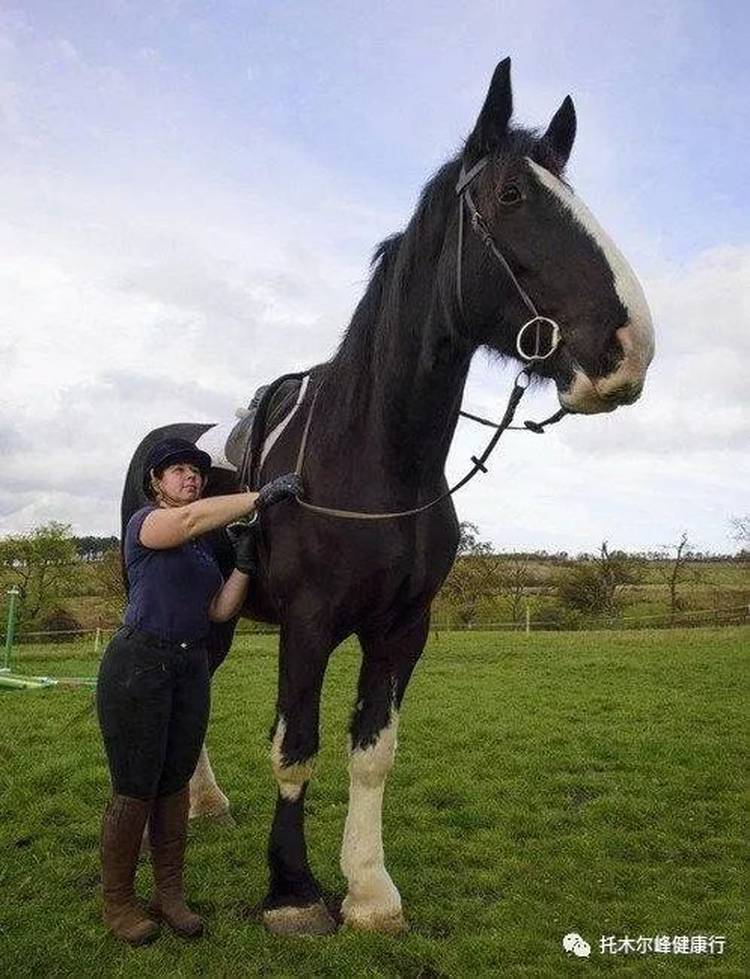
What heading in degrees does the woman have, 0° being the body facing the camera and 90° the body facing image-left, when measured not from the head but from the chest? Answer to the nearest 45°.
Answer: approximately 315°

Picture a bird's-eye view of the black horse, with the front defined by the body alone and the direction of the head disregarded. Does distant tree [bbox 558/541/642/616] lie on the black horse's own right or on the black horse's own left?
on the black horse's own left

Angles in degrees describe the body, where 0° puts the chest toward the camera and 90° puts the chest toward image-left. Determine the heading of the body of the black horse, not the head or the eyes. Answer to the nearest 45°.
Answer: approximately 315°

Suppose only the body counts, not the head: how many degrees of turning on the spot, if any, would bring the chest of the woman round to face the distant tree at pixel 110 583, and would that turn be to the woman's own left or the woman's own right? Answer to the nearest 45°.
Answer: approximately 135° to the woman's own left

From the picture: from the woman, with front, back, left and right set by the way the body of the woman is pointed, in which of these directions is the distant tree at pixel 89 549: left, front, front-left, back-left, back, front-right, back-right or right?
back-left

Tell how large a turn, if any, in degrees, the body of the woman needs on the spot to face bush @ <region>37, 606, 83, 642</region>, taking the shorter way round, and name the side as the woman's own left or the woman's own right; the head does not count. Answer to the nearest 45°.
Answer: approximately 135° to the woman's own left

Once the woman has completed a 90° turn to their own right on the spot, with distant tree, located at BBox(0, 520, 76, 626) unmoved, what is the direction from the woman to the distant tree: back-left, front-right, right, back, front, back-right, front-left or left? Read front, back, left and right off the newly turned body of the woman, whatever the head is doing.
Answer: back-right
